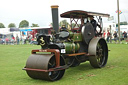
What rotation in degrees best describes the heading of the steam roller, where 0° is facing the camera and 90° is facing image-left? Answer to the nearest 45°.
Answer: approximately 45°
